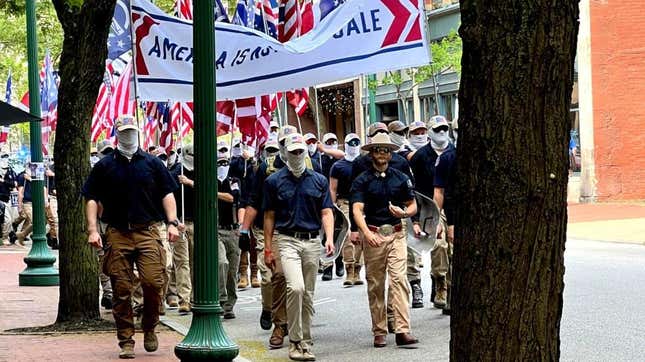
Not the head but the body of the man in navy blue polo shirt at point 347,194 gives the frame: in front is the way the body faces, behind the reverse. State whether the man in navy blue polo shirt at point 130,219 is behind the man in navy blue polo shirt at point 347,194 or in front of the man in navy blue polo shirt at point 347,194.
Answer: in front

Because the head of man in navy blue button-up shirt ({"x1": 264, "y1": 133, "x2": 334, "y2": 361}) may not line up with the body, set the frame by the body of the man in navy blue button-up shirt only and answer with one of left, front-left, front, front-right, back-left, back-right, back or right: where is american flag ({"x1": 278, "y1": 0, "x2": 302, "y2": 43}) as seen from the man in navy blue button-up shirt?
back

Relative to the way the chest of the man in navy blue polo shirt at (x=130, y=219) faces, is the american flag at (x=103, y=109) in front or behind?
behind

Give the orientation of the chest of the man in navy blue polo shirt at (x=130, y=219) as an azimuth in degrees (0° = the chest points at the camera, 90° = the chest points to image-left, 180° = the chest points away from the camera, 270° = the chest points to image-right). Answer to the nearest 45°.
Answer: approximately 0°
